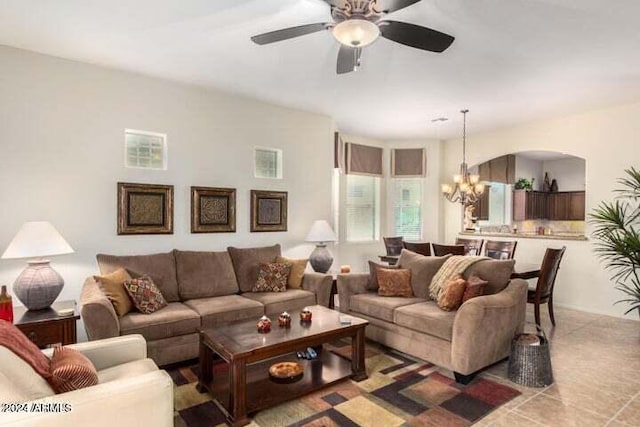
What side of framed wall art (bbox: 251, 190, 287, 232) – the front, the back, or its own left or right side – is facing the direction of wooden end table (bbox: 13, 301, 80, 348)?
right

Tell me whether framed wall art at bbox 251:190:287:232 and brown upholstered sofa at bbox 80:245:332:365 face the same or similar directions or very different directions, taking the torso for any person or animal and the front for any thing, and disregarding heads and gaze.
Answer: same or similar directions

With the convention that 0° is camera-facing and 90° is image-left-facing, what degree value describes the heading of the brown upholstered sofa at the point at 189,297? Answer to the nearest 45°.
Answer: approximately 315°

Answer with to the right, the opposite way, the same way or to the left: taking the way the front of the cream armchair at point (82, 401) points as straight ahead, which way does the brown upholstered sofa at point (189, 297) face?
to the right

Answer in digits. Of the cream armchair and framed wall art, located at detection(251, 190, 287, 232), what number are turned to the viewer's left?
0

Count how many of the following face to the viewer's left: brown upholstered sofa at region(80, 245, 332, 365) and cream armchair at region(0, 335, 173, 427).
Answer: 0

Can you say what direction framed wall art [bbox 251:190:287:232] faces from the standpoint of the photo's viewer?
facing the viewer and to the right of the viewer

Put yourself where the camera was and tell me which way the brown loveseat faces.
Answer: facing the viewer and to the left of the viewer

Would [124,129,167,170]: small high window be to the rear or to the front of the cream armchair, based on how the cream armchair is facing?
to the front

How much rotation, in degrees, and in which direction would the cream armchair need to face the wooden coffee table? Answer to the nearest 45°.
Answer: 0° — it already faces it

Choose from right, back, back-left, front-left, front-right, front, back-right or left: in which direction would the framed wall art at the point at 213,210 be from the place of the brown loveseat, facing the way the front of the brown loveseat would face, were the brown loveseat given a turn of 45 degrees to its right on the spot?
front

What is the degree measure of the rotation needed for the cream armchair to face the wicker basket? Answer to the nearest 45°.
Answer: approximately 45° to its right

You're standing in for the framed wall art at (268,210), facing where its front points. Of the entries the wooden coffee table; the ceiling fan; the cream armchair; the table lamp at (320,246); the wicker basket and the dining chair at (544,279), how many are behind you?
0

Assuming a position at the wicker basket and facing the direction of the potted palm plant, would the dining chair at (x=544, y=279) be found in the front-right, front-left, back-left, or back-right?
front-left

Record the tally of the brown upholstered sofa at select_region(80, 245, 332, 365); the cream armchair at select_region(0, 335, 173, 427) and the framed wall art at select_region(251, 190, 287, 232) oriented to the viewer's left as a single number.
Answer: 0

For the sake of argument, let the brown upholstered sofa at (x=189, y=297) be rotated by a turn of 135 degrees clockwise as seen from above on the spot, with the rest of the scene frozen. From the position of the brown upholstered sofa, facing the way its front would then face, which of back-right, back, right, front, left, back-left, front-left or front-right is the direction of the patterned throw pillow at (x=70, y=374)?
left

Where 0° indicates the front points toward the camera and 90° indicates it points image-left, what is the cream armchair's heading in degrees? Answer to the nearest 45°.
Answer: approximately 225°

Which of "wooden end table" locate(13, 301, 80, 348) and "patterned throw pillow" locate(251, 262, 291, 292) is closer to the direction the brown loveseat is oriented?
the wooden end table

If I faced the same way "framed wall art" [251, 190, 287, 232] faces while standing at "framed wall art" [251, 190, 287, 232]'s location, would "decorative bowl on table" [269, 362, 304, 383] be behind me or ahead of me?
ahead

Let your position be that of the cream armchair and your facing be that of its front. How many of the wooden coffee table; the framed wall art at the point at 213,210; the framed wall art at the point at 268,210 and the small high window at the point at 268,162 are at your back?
0
